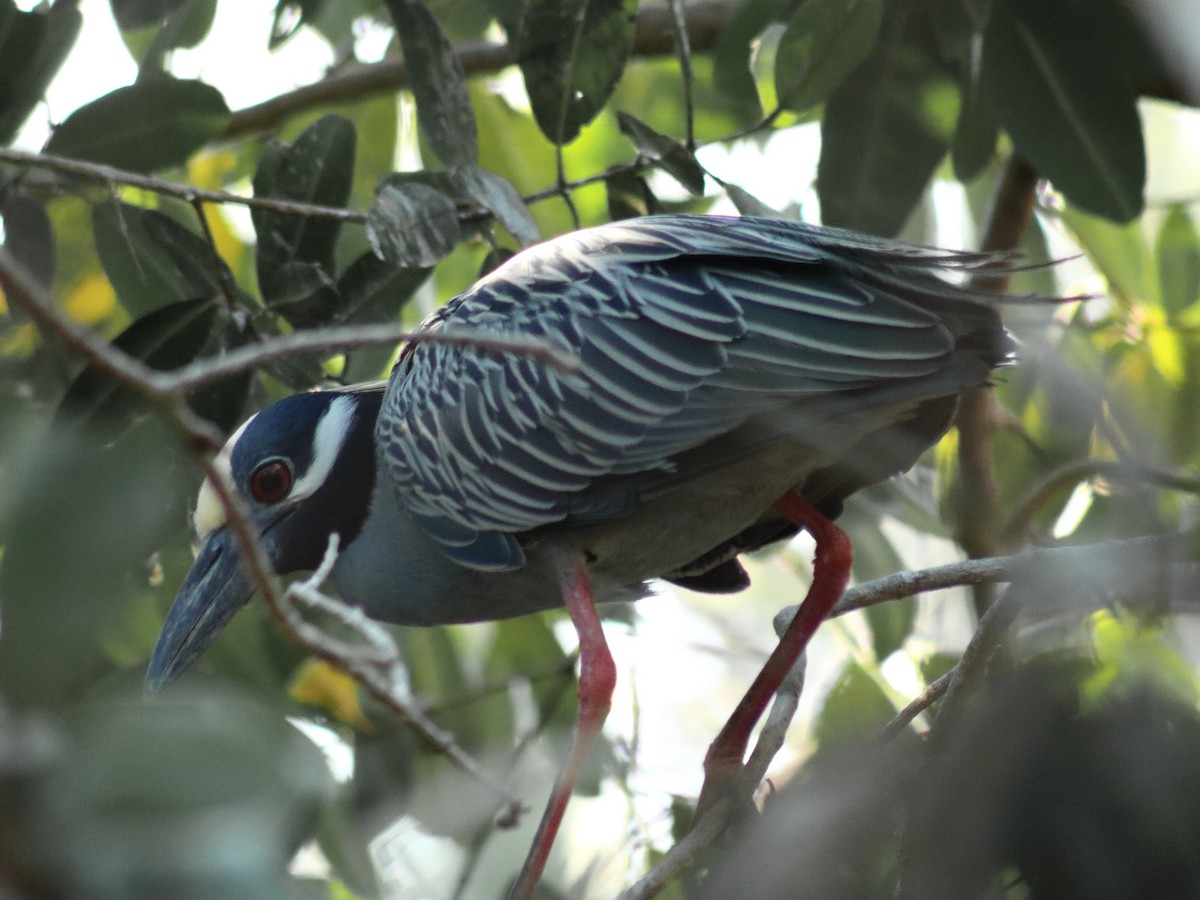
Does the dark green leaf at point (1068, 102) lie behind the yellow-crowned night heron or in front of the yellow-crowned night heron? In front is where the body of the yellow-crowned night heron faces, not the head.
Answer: behind

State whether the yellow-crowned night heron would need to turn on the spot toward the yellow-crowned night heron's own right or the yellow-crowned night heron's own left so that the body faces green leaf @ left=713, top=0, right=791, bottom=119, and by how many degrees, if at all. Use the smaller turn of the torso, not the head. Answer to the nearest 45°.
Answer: approximately 135° to the yellow-crowned night heron's own right

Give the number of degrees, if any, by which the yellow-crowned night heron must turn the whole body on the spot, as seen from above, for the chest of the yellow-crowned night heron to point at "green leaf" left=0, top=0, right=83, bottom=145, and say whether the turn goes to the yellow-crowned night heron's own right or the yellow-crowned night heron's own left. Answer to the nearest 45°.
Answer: approximately 45° to the yellow-crowned night heron's own right

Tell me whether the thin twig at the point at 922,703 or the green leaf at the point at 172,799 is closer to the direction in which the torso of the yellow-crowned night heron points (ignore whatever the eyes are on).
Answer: the green leaf

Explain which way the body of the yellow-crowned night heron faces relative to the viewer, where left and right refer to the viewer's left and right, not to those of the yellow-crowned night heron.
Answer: facing to the left of the viewer
